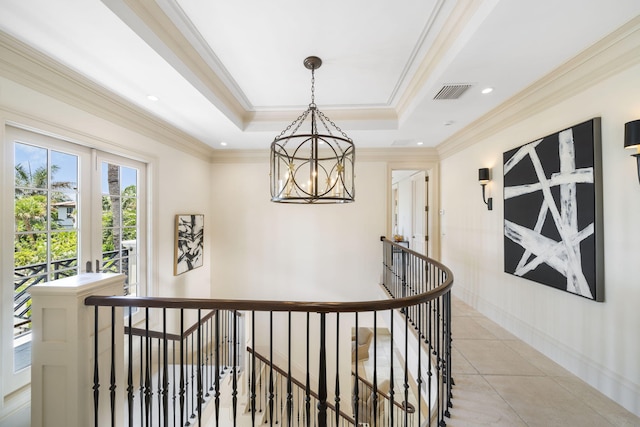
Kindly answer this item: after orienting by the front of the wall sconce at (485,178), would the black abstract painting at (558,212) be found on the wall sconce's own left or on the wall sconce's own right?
on the wall sconce's own left

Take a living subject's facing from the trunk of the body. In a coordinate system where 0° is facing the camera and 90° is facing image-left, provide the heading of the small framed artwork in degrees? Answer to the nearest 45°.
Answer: approximately 315°

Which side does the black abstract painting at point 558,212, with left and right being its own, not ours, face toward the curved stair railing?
front

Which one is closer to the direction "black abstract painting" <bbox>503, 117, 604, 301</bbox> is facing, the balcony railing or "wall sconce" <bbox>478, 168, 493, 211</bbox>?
the balcony railing

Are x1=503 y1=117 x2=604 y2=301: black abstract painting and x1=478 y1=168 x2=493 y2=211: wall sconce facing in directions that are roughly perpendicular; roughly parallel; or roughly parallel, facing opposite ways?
roughly parallel

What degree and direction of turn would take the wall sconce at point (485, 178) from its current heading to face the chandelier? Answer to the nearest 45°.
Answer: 0° — it already faces it

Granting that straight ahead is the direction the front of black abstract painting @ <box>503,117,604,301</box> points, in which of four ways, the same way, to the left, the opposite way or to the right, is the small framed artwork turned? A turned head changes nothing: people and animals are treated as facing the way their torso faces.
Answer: the opposite way

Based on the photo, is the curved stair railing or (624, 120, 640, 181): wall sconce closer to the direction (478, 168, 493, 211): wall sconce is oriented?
the curved stair railing

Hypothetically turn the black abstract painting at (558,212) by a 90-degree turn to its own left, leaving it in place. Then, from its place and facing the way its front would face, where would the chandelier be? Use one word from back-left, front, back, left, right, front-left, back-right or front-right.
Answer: right

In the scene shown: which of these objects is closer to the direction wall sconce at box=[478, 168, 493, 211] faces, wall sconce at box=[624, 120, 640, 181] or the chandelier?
the chandelier

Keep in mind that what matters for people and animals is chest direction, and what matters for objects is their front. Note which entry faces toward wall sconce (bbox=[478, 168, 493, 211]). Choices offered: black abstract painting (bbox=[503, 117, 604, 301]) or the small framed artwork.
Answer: the small framed artwork

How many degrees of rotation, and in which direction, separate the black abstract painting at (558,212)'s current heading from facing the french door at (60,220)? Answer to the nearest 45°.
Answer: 0° — it already faces it

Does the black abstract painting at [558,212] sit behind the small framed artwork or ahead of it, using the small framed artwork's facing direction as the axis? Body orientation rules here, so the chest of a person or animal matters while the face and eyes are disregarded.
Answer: ahead

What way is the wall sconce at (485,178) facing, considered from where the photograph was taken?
facing the viewer and to the left of the viewer

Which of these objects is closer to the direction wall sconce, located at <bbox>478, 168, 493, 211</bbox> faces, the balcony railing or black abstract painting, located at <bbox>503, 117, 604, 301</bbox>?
the balcony railing

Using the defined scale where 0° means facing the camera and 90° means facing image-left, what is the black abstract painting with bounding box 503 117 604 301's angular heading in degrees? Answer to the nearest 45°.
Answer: approximately 45°

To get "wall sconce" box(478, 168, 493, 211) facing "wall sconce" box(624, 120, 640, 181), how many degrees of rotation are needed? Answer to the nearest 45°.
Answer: approximately 90° to its left

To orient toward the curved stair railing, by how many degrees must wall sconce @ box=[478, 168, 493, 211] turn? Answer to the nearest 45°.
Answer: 0° — it already faces it

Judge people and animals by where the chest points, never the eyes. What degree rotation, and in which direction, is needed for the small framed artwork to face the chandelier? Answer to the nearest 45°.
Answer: approximately 45° to its right

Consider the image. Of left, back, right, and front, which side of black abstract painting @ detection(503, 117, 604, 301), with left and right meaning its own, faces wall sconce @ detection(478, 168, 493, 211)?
right
